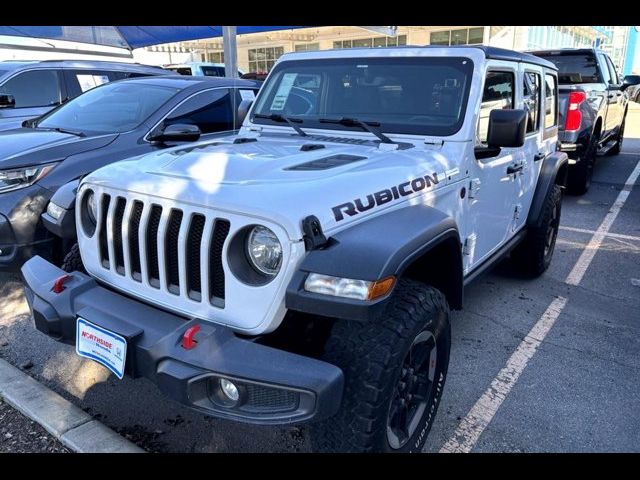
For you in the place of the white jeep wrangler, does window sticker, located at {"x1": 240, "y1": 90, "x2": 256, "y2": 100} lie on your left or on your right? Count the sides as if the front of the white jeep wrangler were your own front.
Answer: on your right

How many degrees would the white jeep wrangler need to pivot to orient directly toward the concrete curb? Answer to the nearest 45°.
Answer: approximately 45° to its right

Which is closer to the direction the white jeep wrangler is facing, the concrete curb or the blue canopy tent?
the concrete curb

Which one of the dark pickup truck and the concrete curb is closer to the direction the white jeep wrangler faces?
the concrete curb

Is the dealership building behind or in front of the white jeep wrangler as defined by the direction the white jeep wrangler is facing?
behind

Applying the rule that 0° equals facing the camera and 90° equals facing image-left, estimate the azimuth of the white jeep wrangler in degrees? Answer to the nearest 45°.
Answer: approximately 45°

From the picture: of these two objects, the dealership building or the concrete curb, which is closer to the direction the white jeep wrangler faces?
the concrete curb

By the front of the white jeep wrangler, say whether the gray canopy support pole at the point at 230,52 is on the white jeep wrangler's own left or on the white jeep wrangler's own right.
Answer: on the white jeep wrangler's own right
